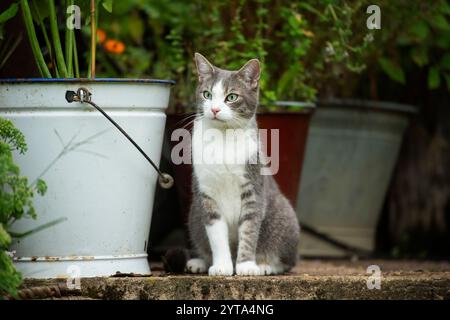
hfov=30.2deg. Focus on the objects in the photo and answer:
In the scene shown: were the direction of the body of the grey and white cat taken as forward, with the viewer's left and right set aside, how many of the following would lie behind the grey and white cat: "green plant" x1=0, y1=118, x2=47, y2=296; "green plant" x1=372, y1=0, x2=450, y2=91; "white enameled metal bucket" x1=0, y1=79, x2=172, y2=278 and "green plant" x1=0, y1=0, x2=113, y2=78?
1

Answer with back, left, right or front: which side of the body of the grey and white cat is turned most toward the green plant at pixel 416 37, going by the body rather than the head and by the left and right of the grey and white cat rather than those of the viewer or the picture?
back

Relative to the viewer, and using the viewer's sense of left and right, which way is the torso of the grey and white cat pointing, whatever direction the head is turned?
facing the viewer and to the left of the viewer
